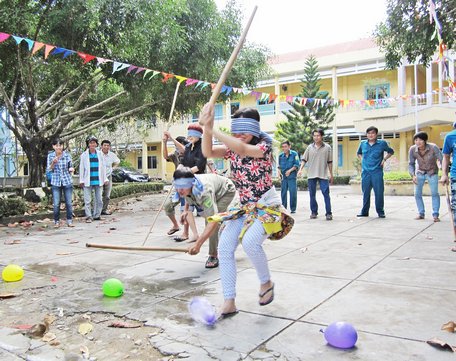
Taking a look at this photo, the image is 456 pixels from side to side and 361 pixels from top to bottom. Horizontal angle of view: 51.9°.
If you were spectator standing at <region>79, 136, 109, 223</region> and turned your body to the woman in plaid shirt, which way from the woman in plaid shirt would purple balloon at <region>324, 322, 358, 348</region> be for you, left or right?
left

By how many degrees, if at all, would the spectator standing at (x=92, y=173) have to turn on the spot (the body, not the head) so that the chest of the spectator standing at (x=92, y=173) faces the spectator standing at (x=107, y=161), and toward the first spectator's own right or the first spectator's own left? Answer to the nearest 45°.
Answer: approximately 180°

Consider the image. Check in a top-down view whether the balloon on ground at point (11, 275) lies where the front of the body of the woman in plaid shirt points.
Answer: yes

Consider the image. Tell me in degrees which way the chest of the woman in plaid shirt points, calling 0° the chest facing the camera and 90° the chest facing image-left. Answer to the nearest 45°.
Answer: approximately 0°

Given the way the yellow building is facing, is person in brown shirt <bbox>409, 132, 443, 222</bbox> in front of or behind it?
in front

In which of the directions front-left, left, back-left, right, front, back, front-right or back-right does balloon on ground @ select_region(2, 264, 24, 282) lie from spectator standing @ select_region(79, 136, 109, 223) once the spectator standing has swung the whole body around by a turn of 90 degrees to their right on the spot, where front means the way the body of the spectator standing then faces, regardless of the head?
left

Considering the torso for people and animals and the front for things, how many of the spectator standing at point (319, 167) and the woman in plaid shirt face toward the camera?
2

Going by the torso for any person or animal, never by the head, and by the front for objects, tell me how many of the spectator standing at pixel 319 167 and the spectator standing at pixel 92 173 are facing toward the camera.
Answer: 2

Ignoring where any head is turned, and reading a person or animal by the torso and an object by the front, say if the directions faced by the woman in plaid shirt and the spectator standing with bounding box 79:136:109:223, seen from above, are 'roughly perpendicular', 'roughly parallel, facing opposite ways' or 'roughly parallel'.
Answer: roughly parallel

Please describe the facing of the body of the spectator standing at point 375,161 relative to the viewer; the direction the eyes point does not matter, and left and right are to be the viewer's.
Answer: facing the viewer

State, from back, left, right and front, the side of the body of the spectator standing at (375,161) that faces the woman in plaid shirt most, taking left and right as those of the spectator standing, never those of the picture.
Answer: right

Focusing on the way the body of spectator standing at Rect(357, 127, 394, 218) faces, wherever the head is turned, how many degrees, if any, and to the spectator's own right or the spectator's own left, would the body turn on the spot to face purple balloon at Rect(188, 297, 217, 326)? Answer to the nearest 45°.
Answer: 0° — they already face it

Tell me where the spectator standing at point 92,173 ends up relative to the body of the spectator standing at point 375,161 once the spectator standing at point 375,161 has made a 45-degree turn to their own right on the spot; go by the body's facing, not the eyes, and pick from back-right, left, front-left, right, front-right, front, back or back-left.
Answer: front-right

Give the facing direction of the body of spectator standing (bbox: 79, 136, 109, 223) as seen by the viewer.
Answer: toward the camera

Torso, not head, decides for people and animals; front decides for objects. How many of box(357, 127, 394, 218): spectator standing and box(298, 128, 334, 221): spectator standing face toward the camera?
2

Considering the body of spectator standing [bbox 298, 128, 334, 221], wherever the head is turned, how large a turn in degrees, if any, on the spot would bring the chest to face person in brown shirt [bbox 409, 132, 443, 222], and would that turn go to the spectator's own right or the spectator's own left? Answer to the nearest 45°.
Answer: approximately 90° to the spectator's own left

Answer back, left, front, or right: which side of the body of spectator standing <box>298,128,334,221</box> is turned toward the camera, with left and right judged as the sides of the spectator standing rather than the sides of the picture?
front
